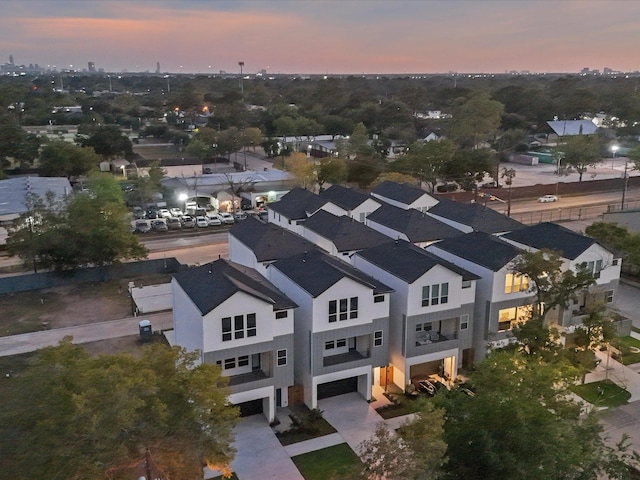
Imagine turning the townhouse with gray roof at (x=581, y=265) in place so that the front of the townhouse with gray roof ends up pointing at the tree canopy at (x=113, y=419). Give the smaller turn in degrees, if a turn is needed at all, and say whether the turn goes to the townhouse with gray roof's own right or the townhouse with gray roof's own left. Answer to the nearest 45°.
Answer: approximately 90° to the townhouse with gray roof's own right

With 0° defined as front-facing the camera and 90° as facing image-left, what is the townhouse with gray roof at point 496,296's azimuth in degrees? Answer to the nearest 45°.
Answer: approximately 315°

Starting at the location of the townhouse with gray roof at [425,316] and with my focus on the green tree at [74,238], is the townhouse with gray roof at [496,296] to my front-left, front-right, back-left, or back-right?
back-right

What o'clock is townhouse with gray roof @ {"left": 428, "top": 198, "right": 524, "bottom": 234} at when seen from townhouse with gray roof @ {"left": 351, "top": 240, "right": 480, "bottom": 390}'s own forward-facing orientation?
townhouse with gray roof @ {"left": 428, "top": 198, "right": 524, "bottom": 234} is roughly at 8 o'clock from townhouse with gray roof @ {"left": 351, "top": 240, "right": 480, "bottom": 390}.

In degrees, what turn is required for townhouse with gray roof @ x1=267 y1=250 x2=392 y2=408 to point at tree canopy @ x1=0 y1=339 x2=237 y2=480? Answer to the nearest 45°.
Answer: approximately 90° to its right

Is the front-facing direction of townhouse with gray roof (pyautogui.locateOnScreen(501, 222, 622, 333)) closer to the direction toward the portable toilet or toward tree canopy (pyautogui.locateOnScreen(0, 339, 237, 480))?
the tree canopy

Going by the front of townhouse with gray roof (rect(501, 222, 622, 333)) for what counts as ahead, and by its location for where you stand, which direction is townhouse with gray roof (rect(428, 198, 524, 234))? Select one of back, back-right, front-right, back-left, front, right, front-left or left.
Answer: back

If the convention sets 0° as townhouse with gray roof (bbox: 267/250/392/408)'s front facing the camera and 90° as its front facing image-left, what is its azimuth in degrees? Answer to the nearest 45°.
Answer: approximately 315°

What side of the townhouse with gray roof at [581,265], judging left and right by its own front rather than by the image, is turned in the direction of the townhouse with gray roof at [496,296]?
right

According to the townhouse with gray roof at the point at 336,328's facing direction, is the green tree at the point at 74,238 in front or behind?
behind
